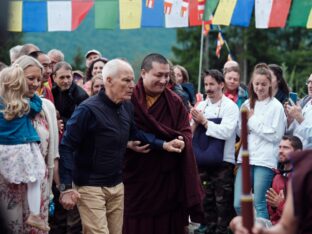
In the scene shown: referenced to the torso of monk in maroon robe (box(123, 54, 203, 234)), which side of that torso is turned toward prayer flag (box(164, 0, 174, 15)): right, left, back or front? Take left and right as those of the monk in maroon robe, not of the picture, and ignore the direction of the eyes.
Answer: back

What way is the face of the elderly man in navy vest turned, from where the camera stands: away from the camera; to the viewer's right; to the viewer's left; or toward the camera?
to the viewer's right

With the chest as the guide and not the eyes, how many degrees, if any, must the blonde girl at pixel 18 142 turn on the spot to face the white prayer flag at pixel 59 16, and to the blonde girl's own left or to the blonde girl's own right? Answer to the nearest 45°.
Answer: approximately 45° to the blonde girl's own left

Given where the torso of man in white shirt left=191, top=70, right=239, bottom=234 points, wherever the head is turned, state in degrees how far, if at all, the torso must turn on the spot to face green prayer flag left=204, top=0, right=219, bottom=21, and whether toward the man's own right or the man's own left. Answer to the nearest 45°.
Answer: approximately 135° to the man's own right

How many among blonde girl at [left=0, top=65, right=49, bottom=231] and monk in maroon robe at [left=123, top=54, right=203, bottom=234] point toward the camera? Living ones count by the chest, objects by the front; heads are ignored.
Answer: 1

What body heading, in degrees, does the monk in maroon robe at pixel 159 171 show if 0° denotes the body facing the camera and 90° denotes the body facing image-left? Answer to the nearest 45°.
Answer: approximately 0°

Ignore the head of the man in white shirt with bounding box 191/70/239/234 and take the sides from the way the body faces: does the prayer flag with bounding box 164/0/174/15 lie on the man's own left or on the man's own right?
on the man's own right

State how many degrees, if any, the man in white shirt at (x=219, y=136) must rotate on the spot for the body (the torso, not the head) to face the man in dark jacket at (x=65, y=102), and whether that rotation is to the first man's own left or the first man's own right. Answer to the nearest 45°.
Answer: approximately 45° to the first man's own right
